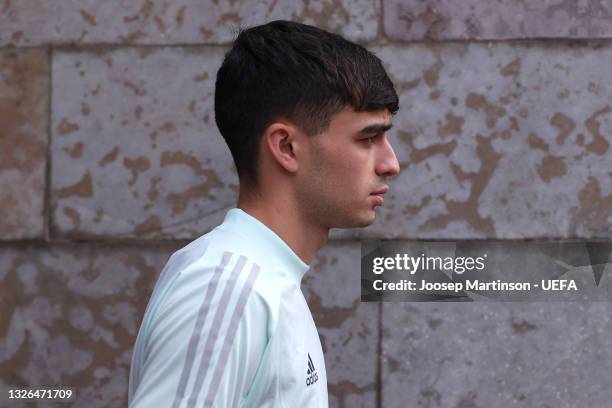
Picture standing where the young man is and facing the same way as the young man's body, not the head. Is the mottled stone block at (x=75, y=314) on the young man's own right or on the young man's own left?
on the young man's own left

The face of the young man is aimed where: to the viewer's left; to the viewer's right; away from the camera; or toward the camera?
to the viewer's right

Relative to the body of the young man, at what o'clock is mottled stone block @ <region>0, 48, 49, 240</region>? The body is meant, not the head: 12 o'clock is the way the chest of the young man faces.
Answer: The mottled stone block is roughly at 8 o'clock from the young man.

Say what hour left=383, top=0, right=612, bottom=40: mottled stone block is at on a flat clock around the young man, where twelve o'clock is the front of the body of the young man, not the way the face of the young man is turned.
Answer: The mottled stone block is roughly at 10 o'clock from the young man.

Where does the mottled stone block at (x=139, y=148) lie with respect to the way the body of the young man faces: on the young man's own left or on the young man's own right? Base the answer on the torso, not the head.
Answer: on the young man's own left

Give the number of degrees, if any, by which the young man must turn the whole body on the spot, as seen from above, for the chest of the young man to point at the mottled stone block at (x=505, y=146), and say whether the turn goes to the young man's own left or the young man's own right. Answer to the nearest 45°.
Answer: approximately 45° to the young man's own left

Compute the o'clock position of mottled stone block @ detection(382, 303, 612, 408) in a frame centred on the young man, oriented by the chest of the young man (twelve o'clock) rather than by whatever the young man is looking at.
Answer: The mottled stone block is roughly at 10 o'clock from the young man.

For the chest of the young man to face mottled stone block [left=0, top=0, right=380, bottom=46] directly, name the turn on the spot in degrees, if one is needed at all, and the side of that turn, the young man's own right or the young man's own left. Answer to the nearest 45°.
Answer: approximately 90° to the young man's own left

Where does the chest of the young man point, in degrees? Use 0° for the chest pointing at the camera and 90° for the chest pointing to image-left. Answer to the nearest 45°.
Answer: approximately 270°

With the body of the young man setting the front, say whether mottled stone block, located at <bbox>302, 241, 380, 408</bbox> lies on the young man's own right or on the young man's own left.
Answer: on the young man's own left
